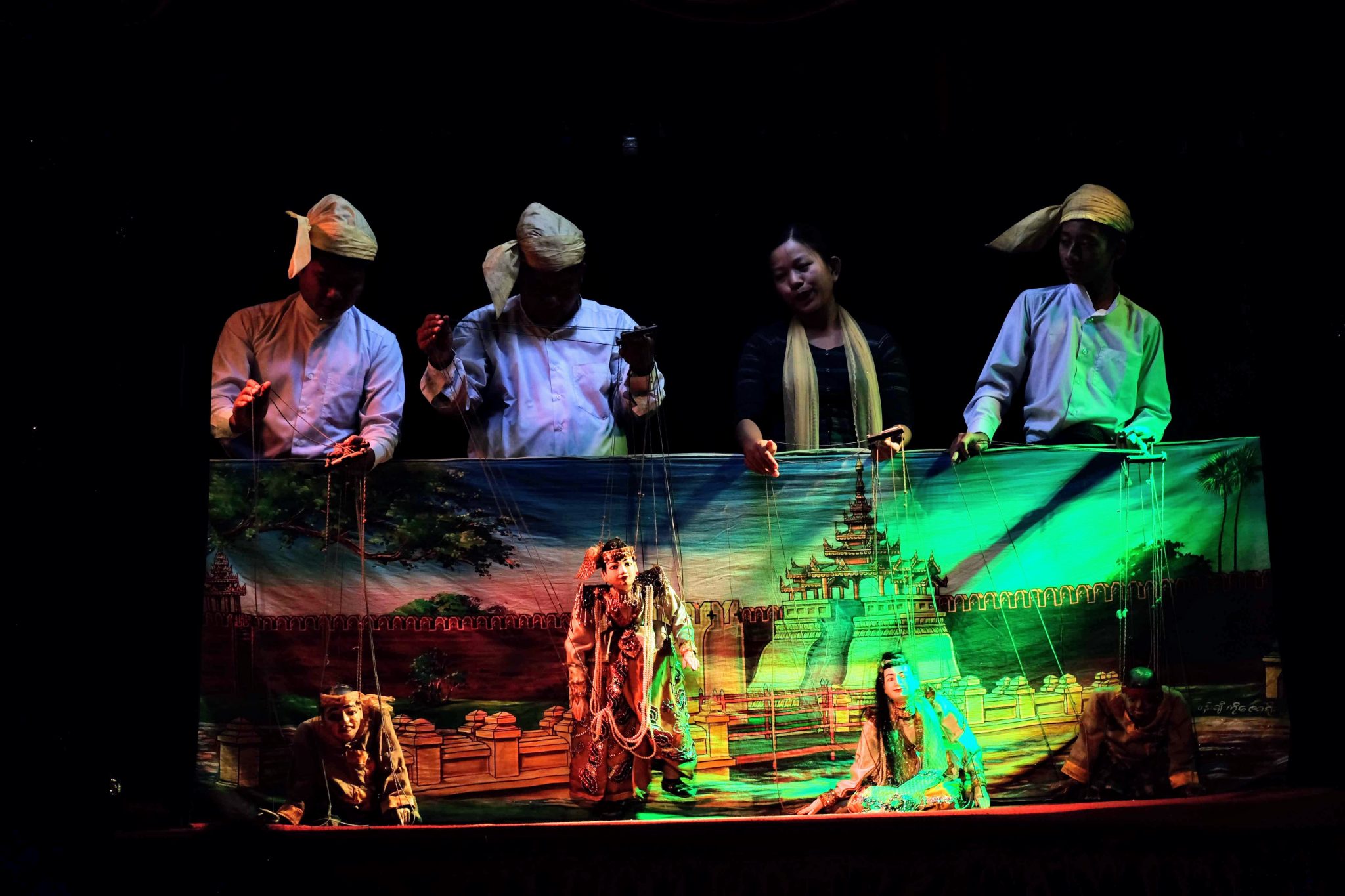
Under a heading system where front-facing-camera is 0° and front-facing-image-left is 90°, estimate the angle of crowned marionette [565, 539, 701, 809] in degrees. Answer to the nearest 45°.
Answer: approximately 0°
